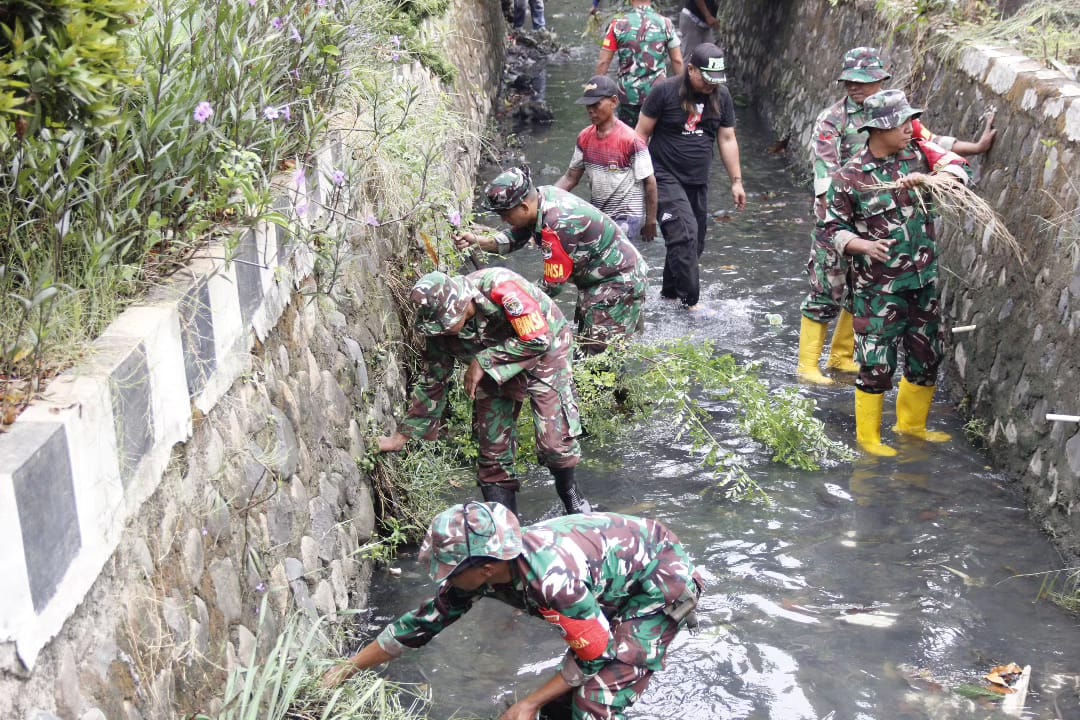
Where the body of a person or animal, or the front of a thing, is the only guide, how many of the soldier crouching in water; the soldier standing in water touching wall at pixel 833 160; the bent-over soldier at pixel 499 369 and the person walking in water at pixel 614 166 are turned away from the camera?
0

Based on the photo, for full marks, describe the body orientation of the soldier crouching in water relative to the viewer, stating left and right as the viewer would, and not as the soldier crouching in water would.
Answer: facing to the left of the viewer

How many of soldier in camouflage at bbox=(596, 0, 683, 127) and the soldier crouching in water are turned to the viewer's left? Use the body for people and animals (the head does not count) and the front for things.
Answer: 1

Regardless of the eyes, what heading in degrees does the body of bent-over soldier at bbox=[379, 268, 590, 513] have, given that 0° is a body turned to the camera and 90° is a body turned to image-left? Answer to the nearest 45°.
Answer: approximately 45°

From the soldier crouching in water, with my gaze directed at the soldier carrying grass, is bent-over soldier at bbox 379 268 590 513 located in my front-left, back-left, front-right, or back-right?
front-left

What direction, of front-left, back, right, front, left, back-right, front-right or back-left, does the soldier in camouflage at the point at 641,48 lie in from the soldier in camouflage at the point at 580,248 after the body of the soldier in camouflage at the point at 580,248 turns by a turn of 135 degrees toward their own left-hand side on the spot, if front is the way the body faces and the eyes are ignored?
back-left

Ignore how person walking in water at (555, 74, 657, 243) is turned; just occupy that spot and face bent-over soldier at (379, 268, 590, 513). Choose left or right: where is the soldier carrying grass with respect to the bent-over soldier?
left

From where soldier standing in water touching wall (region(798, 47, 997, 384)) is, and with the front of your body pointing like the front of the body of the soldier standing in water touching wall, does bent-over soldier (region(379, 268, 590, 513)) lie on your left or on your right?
on your right

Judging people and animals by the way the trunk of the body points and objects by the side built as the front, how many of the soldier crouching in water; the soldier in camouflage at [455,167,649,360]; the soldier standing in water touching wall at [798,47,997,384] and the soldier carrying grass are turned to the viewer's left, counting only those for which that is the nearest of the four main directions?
2

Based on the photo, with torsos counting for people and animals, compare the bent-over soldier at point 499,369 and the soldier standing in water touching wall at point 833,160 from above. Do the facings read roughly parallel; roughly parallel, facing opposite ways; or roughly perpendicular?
roughly perpendicular

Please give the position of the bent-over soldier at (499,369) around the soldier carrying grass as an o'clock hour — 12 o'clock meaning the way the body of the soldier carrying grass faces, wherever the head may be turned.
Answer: The bent-over soldier is roughly at 3 o'clock from the soldier carrying grass.

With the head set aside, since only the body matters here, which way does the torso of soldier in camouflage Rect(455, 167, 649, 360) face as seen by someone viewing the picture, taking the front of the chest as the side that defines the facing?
to the viewer's left
